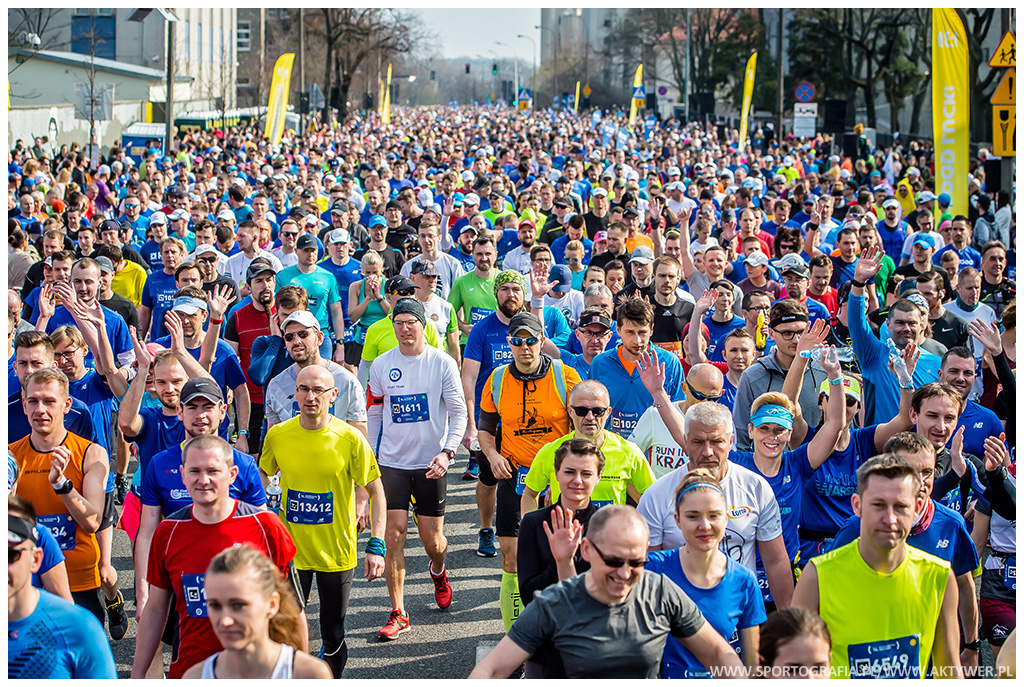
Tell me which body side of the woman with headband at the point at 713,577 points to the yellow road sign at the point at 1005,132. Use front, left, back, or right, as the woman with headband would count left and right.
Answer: back

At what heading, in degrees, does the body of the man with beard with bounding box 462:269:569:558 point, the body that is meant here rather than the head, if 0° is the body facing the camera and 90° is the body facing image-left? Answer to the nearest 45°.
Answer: approximately 0°

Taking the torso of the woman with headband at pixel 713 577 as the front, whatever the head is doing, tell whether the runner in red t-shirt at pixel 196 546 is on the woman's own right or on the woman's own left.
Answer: on the woman's own right

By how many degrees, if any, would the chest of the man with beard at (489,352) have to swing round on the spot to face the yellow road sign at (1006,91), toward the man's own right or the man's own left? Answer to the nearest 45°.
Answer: approximately 135° to the man's own left

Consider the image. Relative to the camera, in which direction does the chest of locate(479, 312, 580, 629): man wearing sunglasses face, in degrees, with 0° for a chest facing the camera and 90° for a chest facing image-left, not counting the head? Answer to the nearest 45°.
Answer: approximately 0°

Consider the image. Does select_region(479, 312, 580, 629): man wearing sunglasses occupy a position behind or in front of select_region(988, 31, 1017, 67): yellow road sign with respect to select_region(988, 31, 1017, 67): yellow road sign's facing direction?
in front

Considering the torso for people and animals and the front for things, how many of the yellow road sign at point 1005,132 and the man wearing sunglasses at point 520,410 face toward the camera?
2

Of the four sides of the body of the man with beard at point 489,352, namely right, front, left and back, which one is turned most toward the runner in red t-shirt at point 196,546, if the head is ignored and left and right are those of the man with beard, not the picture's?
front
